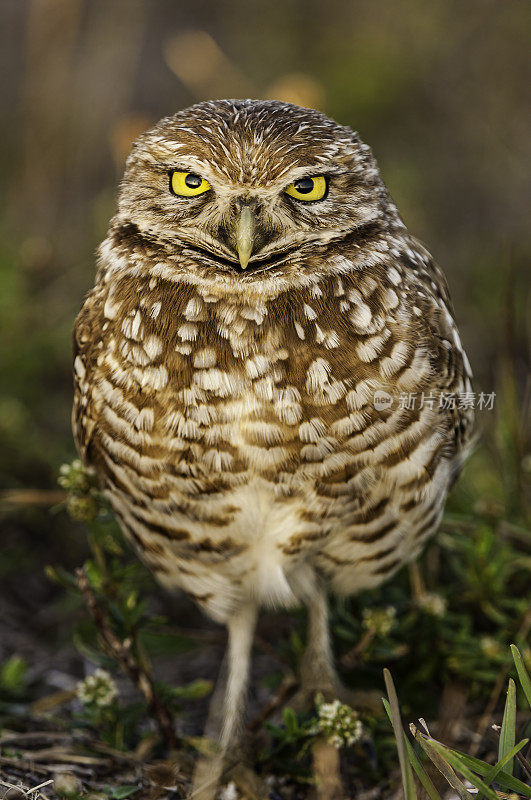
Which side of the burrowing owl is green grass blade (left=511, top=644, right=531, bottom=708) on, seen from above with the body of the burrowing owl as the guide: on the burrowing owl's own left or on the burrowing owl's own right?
on the burrowing owl's own left

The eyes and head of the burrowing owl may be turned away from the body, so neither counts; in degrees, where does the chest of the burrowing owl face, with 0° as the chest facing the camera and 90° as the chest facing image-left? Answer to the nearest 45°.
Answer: approximately 0°
